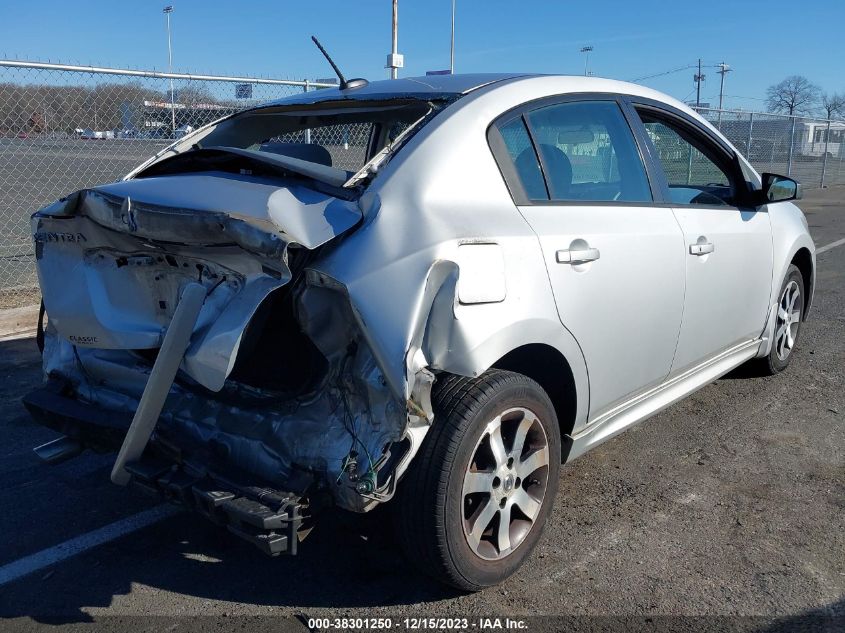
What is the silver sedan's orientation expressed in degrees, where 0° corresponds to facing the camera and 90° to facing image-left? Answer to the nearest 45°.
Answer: approximately 225°

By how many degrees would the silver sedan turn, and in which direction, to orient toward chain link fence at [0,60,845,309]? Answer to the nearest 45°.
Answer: approximately 90° to its left

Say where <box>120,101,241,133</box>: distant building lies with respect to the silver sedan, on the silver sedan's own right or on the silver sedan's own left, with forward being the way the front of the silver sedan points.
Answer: on the silver sedan's own left
